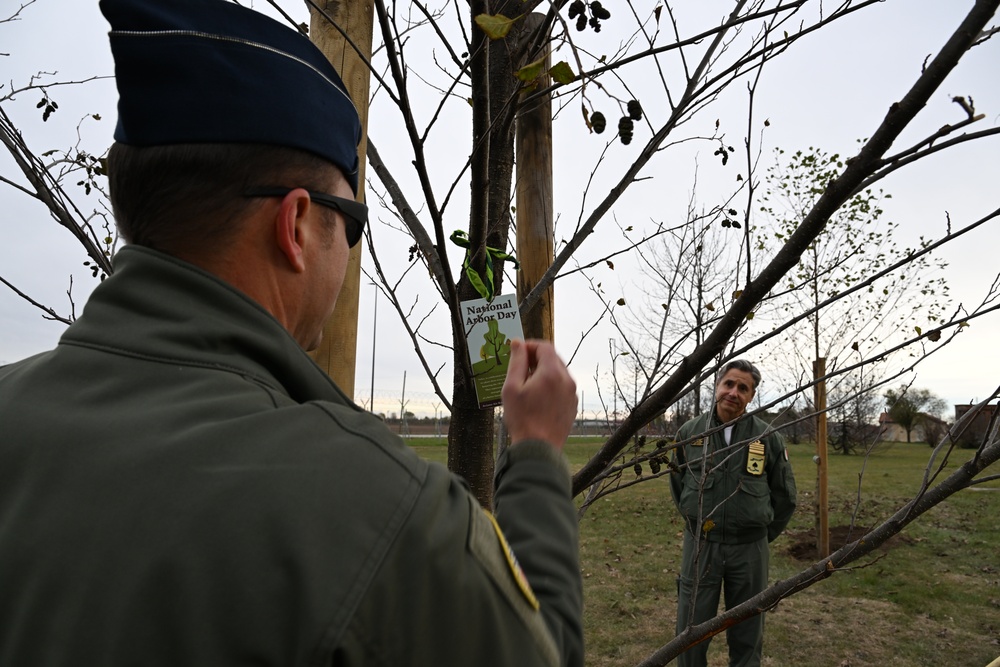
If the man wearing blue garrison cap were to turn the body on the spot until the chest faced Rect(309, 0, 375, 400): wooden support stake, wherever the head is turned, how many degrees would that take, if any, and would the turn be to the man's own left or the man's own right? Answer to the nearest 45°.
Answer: approximately 45° to the man's own left

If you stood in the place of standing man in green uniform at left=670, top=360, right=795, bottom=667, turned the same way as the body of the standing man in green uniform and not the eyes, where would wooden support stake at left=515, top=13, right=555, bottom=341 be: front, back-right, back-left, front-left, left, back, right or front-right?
front

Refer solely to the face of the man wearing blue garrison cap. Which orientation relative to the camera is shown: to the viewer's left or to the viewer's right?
to the viewer's right

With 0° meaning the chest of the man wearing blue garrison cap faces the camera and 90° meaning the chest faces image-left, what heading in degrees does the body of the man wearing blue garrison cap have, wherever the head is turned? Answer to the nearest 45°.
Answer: approximately 225°

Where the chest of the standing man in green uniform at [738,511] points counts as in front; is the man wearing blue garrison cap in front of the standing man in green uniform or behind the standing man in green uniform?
in front

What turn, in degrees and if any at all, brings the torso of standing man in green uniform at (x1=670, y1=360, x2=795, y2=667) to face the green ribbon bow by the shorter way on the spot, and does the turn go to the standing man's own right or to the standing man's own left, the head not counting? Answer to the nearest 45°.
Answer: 0° — they already face it

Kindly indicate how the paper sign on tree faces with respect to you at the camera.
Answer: facing the viewer

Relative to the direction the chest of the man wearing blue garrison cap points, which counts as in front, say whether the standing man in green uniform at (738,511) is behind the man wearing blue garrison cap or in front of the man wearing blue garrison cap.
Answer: in front

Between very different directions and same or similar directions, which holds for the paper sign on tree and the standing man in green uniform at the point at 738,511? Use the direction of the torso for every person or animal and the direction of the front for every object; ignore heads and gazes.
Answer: same or similar directions

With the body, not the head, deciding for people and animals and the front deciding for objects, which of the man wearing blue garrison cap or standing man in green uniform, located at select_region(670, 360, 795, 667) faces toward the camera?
the standing man in green uniform

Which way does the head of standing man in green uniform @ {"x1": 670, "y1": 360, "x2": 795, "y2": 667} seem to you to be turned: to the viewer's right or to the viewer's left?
to the viewer's left

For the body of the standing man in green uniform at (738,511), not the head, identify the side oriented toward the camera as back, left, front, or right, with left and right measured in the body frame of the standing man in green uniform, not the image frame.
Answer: front

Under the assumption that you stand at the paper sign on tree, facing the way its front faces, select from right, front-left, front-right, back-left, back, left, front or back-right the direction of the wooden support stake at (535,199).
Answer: back

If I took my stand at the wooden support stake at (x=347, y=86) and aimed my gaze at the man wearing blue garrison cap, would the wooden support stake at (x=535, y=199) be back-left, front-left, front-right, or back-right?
back-left
